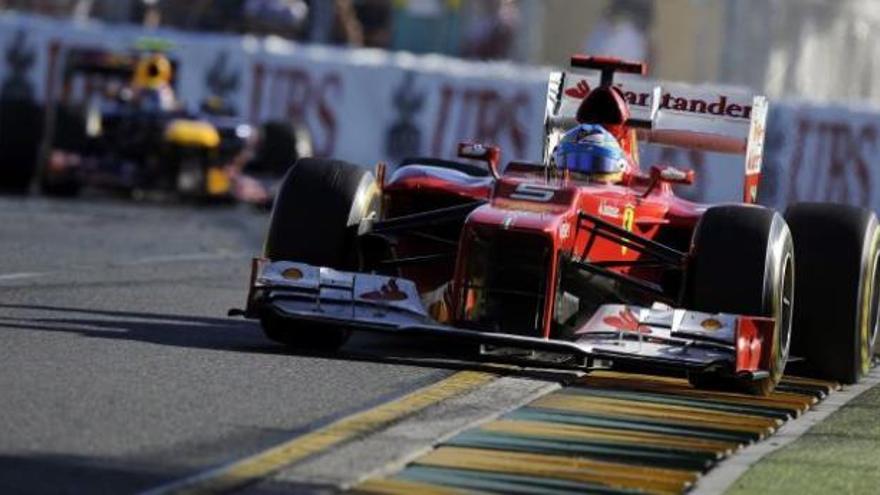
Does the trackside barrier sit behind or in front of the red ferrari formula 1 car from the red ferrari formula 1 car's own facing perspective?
behind

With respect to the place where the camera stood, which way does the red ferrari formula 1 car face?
facing the viewer
